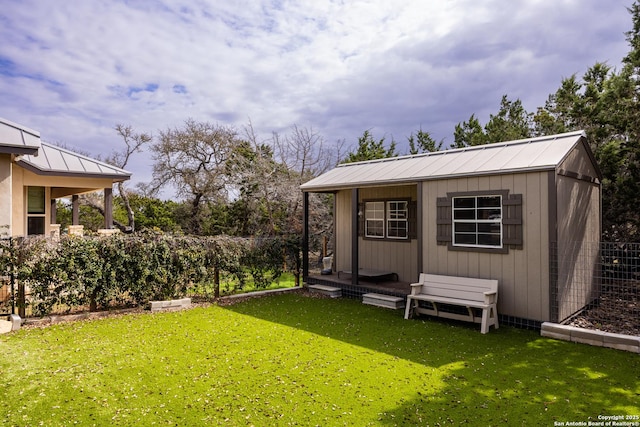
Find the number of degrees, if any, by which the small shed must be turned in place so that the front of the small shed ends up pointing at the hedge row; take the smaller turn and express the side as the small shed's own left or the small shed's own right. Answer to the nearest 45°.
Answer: approximately 45° to the small shed's own right

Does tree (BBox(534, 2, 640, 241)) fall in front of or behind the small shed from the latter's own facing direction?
behind

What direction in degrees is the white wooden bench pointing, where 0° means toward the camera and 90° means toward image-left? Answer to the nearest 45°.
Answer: approximately 45°

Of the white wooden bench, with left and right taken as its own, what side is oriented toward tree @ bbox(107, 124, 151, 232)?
right

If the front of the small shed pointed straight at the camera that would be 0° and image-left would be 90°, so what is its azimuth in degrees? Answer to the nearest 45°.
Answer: approximately 45°

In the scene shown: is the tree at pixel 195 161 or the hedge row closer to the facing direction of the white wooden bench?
the hedge row

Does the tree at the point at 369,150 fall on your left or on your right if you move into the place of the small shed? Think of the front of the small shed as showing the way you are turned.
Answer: on your right

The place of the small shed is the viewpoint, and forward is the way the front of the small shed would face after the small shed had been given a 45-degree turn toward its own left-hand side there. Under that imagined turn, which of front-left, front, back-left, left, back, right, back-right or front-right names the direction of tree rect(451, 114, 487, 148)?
back

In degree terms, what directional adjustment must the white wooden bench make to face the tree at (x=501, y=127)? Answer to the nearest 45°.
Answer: approximately 135° to its right

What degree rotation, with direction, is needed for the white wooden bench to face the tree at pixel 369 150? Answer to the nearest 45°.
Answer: approximately 135° to its right

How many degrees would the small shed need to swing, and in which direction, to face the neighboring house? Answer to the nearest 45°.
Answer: approximately 45° to its right

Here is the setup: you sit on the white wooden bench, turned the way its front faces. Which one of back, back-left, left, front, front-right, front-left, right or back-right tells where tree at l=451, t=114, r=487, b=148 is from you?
back-right
